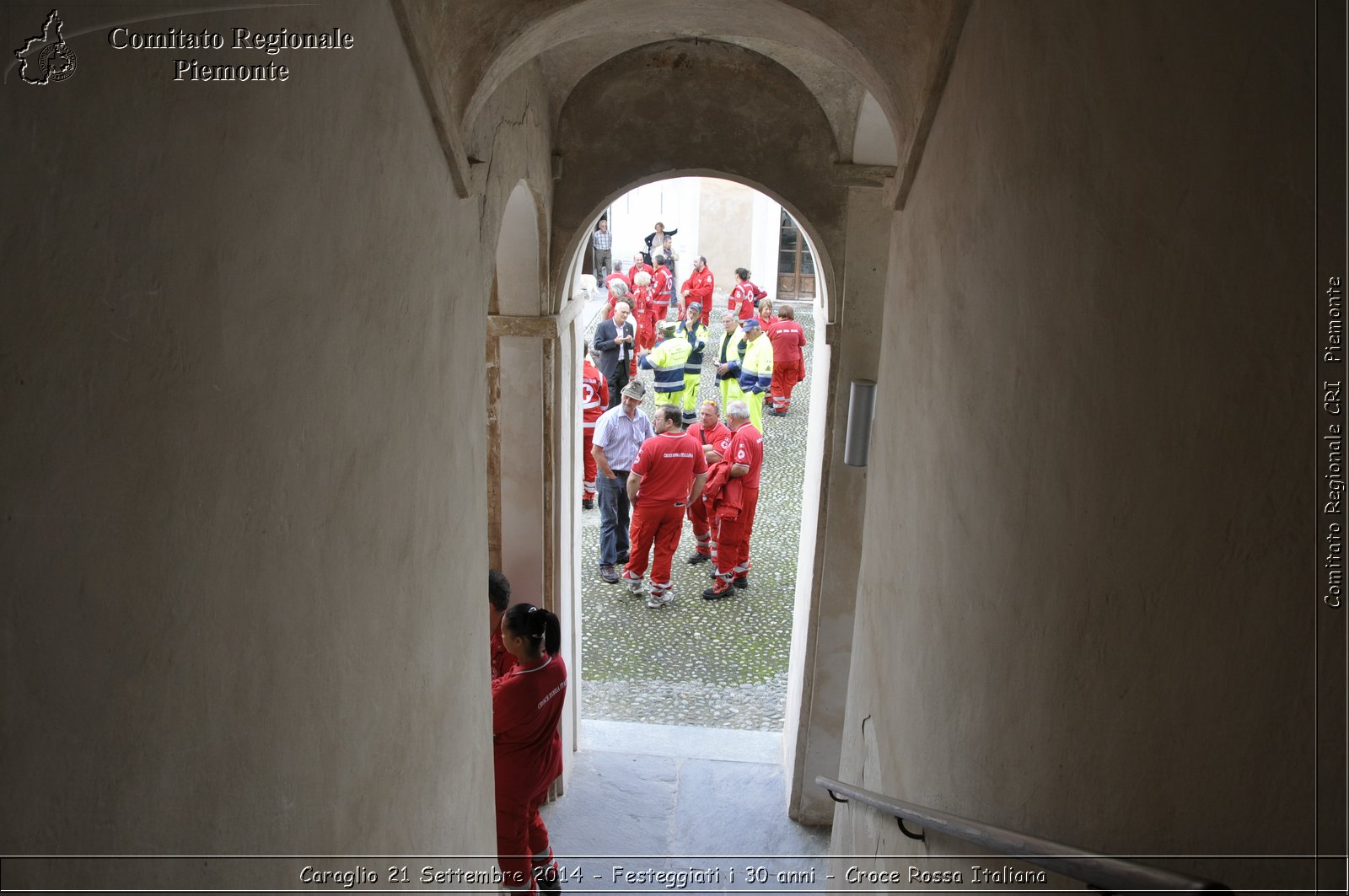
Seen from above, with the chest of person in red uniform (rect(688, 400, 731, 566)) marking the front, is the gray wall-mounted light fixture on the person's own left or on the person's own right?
on the person's own left

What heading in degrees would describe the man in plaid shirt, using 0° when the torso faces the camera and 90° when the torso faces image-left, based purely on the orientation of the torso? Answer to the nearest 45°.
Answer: approximately 0°

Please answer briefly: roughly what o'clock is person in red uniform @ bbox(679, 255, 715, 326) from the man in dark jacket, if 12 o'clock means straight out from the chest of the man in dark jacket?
The person in red uniform is roughly at 8 o'clock from the man in dark jacket.

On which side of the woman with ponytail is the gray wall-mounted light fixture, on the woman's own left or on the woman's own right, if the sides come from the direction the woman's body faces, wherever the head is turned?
on the woman's own right

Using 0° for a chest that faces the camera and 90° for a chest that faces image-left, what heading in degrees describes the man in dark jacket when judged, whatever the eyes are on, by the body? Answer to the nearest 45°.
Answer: approximately 315°
